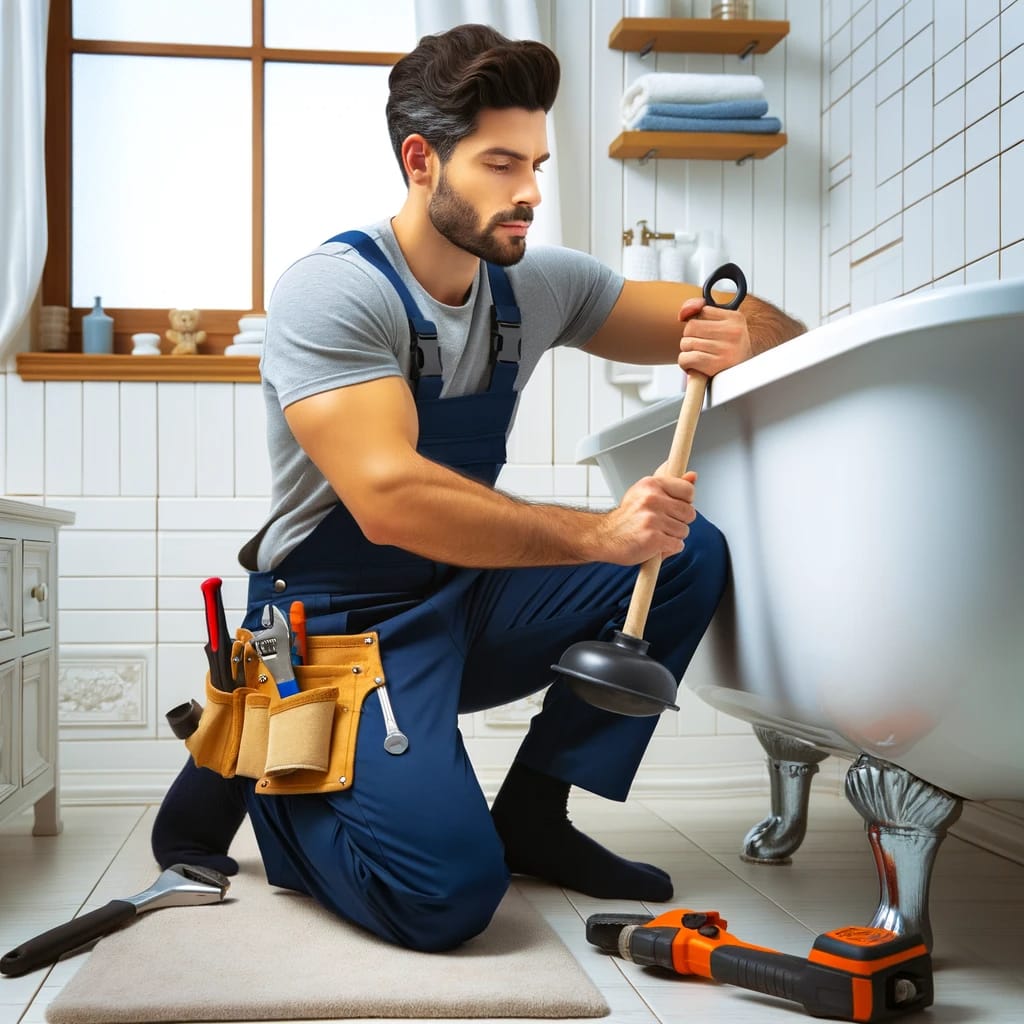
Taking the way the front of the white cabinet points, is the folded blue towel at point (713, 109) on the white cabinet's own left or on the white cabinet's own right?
on the white cabinet's own left

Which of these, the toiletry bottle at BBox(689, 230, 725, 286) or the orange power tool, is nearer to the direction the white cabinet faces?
the orange power tool

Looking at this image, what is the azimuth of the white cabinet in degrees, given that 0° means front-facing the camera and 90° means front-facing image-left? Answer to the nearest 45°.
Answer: approximately 315°

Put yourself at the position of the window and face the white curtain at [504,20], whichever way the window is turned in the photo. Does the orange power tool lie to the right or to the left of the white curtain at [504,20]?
right

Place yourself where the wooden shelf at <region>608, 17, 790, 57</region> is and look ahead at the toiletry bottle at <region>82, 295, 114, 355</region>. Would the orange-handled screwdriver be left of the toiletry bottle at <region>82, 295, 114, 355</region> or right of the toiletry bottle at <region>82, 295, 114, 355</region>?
left

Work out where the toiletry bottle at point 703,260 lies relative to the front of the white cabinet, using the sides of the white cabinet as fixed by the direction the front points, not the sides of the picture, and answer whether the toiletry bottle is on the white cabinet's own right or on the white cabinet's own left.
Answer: on the white cabinet's own left

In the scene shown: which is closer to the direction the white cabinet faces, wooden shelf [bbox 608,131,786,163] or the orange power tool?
the orange power tool
